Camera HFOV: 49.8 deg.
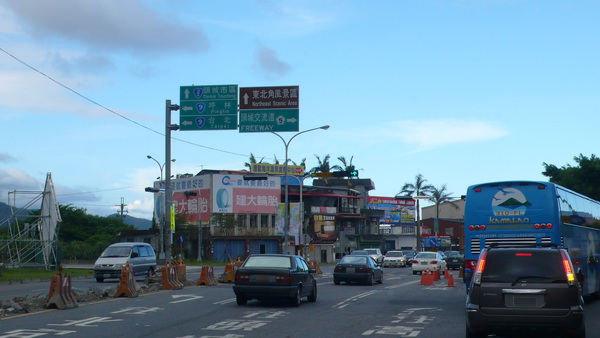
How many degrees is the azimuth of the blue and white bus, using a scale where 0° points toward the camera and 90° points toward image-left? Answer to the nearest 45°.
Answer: approximately 225°

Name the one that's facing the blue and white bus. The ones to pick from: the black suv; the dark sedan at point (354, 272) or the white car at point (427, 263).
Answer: the black suv

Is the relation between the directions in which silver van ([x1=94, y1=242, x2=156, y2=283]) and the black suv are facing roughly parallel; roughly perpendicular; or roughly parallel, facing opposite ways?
roughly parallel, facing opposite ways

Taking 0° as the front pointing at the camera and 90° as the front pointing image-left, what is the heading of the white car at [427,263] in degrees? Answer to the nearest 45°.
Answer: approximately 180°

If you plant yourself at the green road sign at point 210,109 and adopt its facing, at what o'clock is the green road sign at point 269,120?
the green road sign at point 269,120 is roughly at 9 o'clock from the green road sign at point 210,109.

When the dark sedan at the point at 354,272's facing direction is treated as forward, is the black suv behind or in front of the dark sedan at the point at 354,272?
behind

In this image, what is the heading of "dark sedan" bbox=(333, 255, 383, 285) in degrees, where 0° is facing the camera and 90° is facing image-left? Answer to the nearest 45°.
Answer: approximately 180°

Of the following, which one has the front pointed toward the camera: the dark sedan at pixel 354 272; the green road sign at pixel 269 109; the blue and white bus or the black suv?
the green road sign

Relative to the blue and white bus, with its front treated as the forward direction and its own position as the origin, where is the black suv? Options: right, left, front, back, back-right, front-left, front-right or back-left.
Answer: back-right

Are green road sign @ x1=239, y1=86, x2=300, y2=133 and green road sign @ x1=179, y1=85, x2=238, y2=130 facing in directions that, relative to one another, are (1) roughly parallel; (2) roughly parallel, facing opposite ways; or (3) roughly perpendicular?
roughly parallel

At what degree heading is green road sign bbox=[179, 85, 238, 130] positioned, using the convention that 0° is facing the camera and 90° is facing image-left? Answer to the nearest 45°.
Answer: approximately 0°

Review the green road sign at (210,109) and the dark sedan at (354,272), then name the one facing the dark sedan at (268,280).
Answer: the green road sign

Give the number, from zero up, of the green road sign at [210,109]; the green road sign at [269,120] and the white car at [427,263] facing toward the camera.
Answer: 2

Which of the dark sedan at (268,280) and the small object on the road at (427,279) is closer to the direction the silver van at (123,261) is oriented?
the dark sedan

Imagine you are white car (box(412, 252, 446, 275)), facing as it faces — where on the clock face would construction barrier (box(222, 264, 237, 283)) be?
The construction barrier is roughly at 7 o'clock from the white car.

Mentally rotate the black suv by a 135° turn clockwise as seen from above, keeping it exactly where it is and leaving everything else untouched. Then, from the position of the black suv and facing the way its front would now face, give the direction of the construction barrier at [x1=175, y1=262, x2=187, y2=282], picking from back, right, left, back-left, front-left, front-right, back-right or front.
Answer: back

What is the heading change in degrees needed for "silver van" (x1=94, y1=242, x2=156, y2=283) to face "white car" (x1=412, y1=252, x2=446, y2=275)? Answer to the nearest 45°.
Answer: approximately 180°

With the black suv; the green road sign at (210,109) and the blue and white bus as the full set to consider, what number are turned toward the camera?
1
